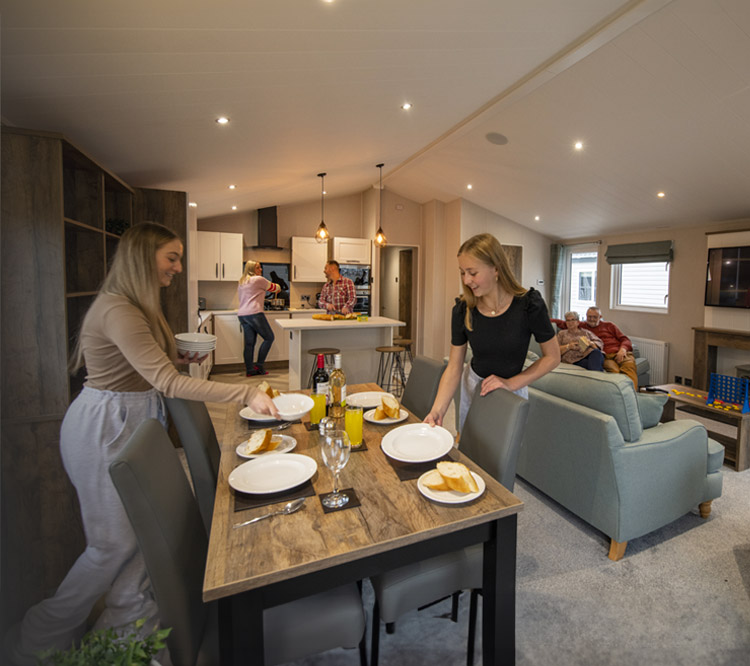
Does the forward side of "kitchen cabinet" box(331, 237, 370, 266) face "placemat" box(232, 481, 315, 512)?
yes

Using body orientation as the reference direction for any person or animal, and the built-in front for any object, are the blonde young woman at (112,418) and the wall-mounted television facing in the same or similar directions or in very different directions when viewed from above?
very different directions

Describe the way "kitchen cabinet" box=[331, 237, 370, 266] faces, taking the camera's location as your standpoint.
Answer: facing the viewer

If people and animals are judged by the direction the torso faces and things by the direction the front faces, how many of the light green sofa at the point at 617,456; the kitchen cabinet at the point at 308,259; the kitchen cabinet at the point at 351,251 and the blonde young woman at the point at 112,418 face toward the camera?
2

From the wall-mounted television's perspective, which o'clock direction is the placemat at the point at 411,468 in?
The placemat is roughly at 11 o'clock from the wall-mounted television.

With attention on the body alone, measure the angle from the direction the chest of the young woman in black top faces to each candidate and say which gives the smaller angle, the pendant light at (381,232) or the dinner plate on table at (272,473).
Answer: the dinner plate on table

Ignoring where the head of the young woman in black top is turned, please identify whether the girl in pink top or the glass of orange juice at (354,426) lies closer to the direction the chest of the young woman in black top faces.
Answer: the glass of orange juice

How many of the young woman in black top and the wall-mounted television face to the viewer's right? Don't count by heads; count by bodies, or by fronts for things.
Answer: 0

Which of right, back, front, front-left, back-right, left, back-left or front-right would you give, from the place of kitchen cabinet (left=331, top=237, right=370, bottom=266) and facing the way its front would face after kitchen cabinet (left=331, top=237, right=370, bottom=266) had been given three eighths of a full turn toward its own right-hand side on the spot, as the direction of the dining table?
back-left

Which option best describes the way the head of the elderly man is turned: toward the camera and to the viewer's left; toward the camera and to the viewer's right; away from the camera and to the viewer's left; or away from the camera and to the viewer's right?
toward the camera and to the viewer's left

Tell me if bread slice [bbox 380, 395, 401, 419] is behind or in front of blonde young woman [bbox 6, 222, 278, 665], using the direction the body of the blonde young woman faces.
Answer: in front

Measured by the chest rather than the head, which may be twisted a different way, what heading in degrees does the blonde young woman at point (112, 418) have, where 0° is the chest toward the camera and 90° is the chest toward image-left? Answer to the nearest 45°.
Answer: approximately 270°

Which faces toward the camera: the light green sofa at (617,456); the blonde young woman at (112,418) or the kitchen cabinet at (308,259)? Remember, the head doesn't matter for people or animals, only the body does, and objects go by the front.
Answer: the kitchen cabinet

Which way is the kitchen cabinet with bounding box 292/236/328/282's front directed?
toward the camera

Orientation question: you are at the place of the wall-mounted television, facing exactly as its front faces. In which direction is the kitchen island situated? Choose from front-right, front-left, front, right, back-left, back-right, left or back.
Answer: front

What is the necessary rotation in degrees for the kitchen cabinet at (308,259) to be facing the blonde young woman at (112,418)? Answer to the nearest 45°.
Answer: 0° — it already faces them

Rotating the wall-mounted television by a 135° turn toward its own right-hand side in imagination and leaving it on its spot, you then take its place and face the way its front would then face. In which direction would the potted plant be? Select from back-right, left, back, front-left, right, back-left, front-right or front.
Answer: back
